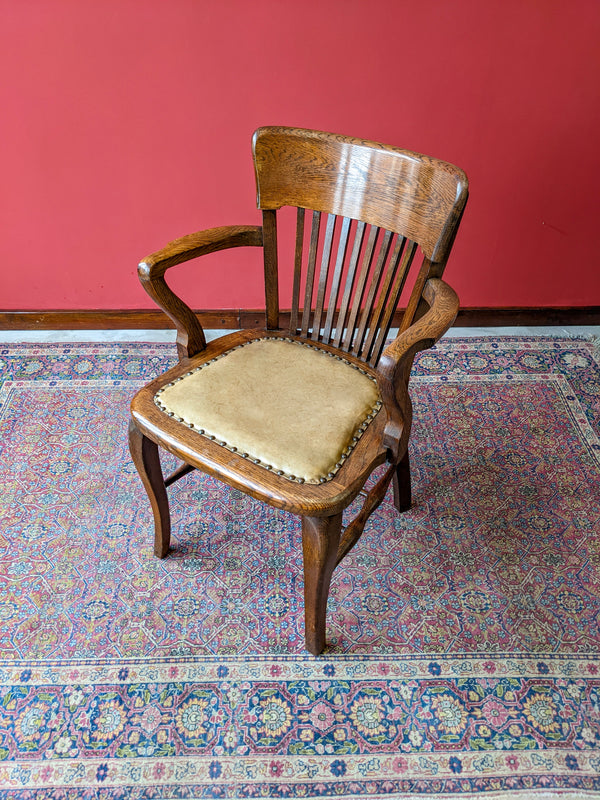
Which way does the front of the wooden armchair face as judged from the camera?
facing the viewer and to the left of the viewer
